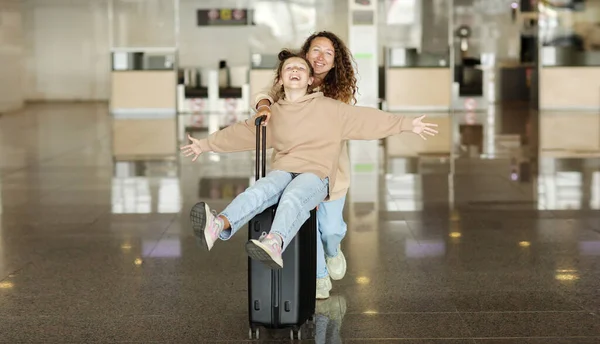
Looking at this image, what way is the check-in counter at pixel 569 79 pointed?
toward the camera

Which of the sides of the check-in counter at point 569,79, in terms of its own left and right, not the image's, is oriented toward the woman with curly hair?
front

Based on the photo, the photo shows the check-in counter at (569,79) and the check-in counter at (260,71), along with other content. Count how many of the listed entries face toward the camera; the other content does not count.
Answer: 2

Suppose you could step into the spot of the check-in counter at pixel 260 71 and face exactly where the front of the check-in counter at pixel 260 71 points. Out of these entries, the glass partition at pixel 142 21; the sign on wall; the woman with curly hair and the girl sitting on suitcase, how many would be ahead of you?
2

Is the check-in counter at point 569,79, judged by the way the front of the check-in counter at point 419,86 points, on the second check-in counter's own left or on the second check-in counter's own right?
on the second check-in counter's own left

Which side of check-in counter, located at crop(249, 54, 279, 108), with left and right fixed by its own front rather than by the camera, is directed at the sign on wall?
back

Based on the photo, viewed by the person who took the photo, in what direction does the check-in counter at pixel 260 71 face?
facing the viewer

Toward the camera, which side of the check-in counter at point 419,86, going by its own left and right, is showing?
front

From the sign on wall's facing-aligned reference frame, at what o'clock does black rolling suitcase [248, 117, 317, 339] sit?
The black rolling suitcase is roughly at 12 o'clock from the sign on wall.

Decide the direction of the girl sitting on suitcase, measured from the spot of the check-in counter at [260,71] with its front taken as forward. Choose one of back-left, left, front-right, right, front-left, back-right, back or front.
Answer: front
